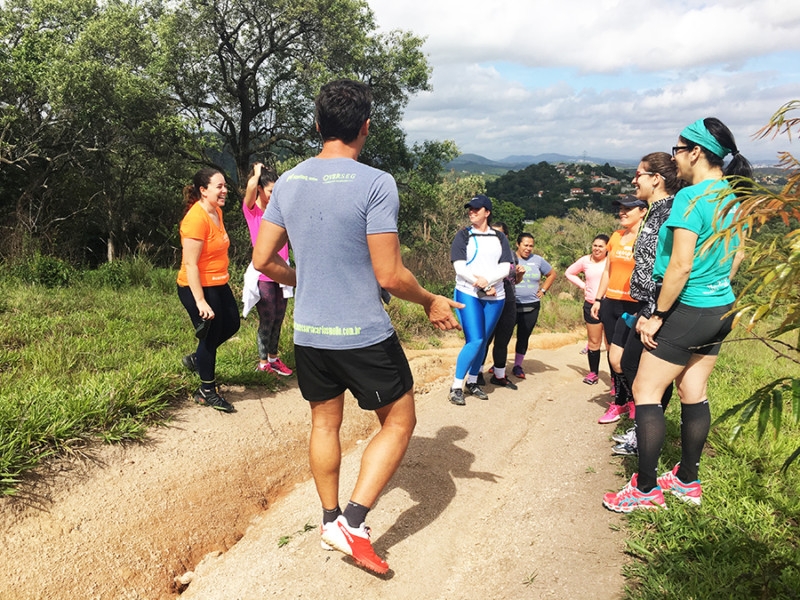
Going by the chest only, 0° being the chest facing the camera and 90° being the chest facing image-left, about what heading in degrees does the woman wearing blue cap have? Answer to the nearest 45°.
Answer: approximately 0°

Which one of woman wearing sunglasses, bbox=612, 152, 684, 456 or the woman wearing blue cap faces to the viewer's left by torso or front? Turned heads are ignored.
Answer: the woman wearing sunglasses

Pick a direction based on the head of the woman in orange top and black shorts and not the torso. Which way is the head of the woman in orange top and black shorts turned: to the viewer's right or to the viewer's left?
to the viewer's left

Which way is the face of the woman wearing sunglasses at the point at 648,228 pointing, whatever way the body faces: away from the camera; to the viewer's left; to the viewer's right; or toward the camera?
to the viewer's left

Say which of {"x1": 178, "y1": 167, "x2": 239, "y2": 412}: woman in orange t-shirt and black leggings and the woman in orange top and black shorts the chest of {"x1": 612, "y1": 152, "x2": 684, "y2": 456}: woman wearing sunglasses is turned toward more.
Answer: the woman in orange t-shirt and black leggings

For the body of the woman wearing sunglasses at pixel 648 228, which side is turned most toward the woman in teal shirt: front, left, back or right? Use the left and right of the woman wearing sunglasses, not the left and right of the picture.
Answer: left

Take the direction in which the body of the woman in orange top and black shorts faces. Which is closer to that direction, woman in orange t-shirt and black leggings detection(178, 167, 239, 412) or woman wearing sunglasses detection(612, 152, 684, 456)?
the woman in orange t-shirt and black leggings

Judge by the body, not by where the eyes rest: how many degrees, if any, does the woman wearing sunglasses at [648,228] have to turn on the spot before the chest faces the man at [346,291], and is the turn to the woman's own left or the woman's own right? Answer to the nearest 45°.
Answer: approximately 45° to the woman's own left

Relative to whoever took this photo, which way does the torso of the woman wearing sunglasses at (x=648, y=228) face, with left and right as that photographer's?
facing to the left of the viewer

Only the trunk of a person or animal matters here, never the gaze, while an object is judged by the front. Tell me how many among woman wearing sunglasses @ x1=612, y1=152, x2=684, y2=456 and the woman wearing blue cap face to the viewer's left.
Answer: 1
